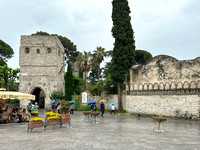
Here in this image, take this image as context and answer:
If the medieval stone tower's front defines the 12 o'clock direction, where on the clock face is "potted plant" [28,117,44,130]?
The potted plant is roughly at 12 o'clock from the medieval stone tower.

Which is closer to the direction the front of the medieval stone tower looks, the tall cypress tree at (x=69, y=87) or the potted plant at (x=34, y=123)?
the potted plant

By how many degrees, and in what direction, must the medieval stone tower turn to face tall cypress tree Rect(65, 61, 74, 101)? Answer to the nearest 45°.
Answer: approximately 90° to its left

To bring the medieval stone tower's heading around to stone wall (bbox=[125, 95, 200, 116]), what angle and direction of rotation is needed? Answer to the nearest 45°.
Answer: approximately 45° to its left

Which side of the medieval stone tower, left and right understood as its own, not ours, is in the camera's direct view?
front

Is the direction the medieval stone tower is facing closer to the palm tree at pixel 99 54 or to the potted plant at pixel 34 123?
the potted plant

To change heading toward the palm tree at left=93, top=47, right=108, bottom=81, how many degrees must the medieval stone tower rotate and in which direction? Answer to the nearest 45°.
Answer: approximately 135° to its left

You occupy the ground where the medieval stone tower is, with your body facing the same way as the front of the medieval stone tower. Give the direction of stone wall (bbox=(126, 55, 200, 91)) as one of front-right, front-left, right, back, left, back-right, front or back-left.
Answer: front-left
